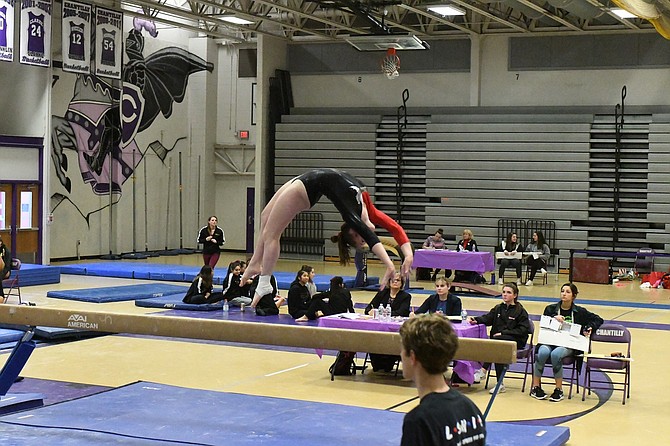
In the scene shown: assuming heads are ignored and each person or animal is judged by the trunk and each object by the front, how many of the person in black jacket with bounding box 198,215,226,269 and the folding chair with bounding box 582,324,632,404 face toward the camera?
2

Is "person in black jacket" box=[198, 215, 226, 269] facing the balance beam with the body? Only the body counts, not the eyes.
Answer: yes

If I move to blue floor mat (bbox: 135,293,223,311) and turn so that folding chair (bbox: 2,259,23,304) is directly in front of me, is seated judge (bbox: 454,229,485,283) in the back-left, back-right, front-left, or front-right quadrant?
back-right

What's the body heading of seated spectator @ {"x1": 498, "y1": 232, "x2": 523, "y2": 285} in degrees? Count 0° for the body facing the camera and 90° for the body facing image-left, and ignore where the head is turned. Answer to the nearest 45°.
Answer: approximately 0°

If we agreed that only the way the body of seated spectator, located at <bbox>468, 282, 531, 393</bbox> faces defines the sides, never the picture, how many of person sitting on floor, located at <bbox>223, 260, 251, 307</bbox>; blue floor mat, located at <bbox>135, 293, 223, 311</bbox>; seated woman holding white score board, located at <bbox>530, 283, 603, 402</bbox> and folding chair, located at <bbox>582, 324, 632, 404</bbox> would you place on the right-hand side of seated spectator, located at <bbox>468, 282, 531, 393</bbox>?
2

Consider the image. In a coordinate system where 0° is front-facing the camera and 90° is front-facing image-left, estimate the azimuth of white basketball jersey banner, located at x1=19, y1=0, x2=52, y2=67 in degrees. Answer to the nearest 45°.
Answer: approximately 315°

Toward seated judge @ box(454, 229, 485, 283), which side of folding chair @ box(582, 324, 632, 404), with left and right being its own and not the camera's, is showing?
back

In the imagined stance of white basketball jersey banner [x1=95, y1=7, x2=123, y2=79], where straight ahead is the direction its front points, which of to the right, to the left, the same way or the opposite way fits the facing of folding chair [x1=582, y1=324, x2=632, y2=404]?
to the right

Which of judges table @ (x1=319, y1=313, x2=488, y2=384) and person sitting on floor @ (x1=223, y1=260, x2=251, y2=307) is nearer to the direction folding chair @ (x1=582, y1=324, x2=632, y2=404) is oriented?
the judges table

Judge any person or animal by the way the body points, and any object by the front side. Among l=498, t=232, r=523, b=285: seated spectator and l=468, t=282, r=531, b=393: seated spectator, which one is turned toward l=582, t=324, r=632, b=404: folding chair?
l=498, t=232, r=523, b=285: seated spectator

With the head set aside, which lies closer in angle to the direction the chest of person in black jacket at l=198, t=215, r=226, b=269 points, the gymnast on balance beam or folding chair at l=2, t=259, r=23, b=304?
the gymnast on balance beam

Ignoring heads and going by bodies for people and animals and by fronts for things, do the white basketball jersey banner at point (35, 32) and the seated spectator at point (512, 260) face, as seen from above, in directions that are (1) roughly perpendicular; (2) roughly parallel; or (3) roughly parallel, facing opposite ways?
roughly perpendicular
